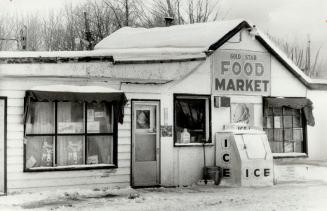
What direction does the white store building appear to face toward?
toward the camera
